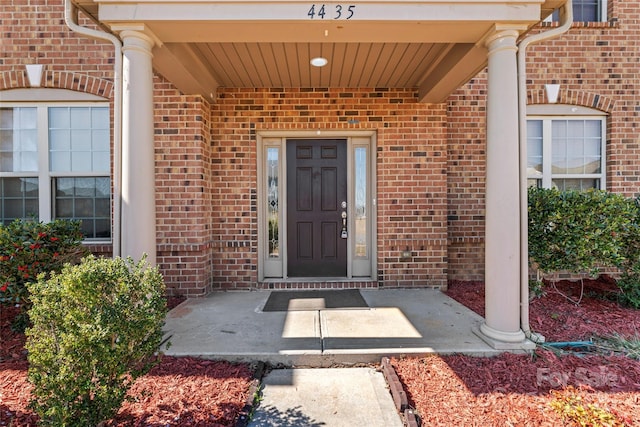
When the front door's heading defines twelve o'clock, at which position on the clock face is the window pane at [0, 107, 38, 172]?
The window pane is roughly at 3 o'clock from the front door.

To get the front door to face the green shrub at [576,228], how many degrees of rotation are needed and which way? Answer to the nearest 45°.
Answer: approximately 45° to its left

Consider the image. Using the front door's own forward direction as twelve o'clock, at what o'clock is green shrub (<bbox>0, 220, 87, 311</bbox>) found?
The green shrub is roughly at 2 o'clock from the front door.

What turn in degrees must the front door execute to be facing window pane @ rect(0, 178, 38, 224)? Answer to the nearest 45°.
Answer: approximately 90° to its right

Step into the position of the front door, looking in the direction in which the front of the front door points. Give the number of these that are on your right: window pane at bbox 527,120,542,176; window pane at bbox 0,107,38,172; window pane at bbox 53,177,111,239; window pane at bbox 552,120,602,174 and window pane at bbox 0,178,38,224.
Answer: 3

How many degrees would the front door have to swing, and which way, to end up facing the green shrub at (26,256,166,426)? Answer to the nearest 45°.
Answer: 0° — it already faces it

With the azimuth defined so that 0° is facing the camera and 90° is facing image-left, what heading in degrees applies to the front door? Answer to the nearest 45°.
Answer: approximately 0°

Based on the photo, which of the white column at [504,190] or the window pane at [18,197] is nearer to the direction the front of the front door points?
the white column

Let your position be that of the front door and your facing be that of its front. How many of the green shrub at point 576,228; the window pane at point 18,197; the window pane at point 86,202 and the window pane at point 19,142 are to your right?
3

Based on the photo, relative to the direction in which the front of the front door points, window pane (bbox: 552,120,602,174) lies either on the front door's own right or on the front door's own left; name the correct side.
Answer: on the front door's own left

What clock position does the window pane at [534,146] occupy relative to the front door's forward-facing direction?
The window pane is roughly at 9 o'clock from the front door.
